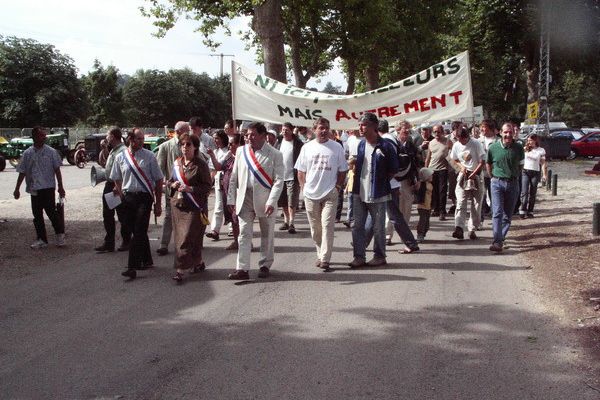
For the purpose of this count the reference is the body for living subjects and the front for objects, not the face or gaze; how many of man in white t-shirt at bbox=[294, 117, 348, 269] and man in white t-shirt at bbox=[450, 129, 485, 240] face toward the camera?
2

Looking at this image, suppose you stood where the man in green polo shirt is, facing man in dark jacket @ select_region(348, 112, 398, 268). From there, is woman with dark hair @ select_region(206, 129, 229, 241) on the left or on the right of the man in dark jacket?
right

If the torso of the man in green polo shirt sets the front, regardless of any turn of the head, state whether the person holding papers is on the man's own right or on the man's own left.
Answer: on the man's own right

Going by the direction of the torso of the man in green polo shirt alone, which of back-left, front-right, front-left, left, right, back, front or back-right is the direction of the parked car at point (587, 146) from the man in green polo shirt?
back

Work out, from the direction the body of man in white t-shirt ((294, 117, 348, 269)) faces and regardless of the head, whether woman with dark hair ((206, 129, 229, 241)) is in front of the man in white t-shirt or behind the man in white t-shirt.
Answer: behind

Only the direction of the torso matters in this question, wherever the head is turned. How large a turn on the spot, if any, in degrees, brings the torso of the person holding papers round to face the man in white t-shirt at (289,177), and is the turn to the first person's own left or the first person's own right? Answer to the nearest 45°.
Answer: approximately 135° to the first person's own left

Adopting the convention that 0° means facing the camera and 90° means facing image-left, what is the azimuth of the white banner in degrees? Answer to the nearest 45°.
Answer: approximately 0°
